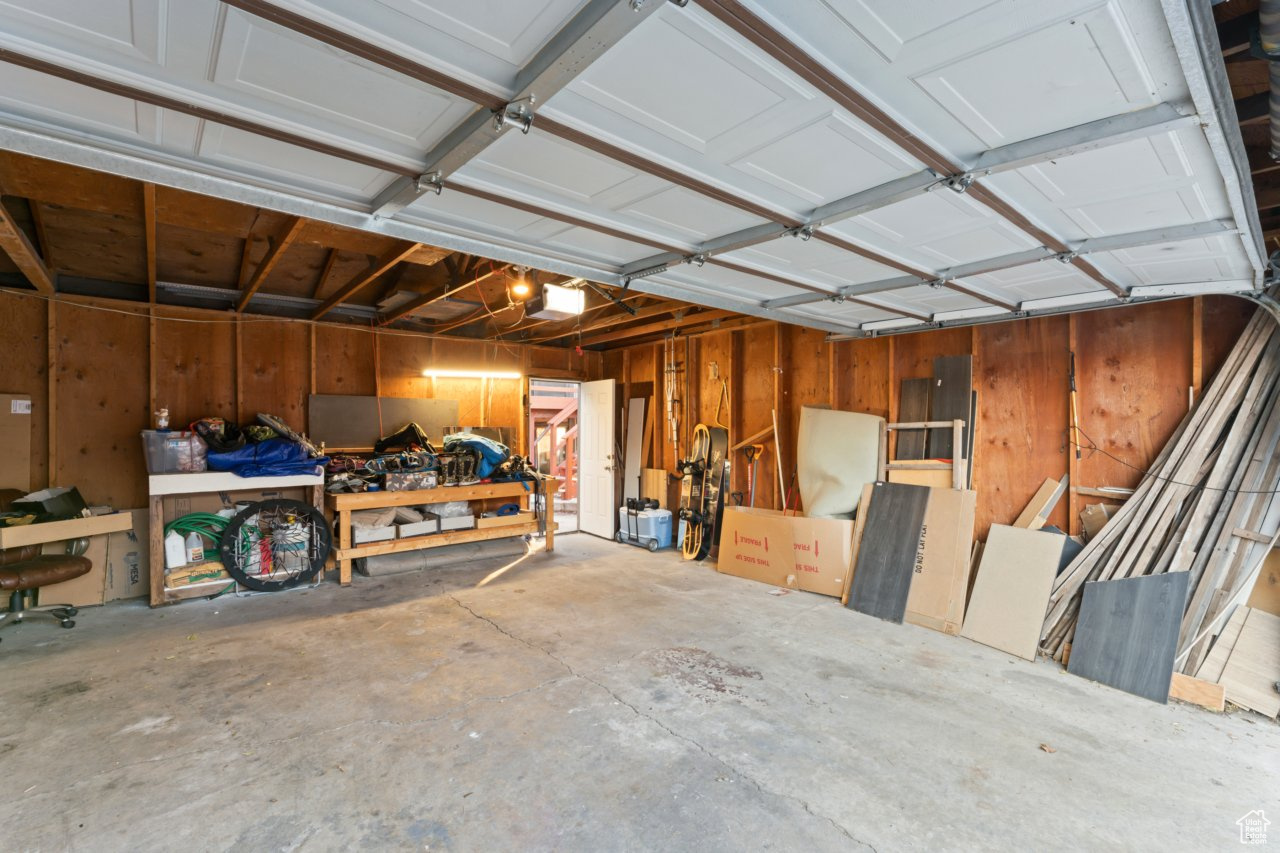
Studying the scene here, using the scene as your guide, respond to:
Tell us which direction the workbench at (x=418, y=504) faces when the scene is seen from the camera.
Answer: facing the viewer and to the right of the viewer

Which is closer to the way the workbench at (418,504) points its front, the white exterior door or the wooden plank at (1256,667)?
the wooden plank

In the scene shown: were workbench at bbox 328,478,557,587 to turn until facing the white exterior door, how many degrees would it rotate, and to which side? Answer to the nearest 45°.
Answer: approximately 90° to its left

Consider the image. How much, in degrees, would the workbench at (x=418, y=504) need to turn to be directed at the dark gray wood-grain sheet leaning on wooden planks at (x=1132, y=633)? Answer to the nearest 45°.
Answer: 0° — it already faces it

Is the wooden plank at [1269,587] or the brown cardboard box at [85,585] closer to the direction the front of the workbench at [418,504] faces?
the wooden plank

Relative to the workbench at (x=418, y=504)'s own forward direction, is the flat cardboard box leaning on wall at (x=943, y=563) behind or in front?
in front

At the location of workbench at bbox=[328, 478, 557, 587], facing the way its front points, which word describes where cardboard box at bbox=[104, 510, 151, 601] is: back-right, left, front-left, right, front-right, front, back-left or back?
back-right
